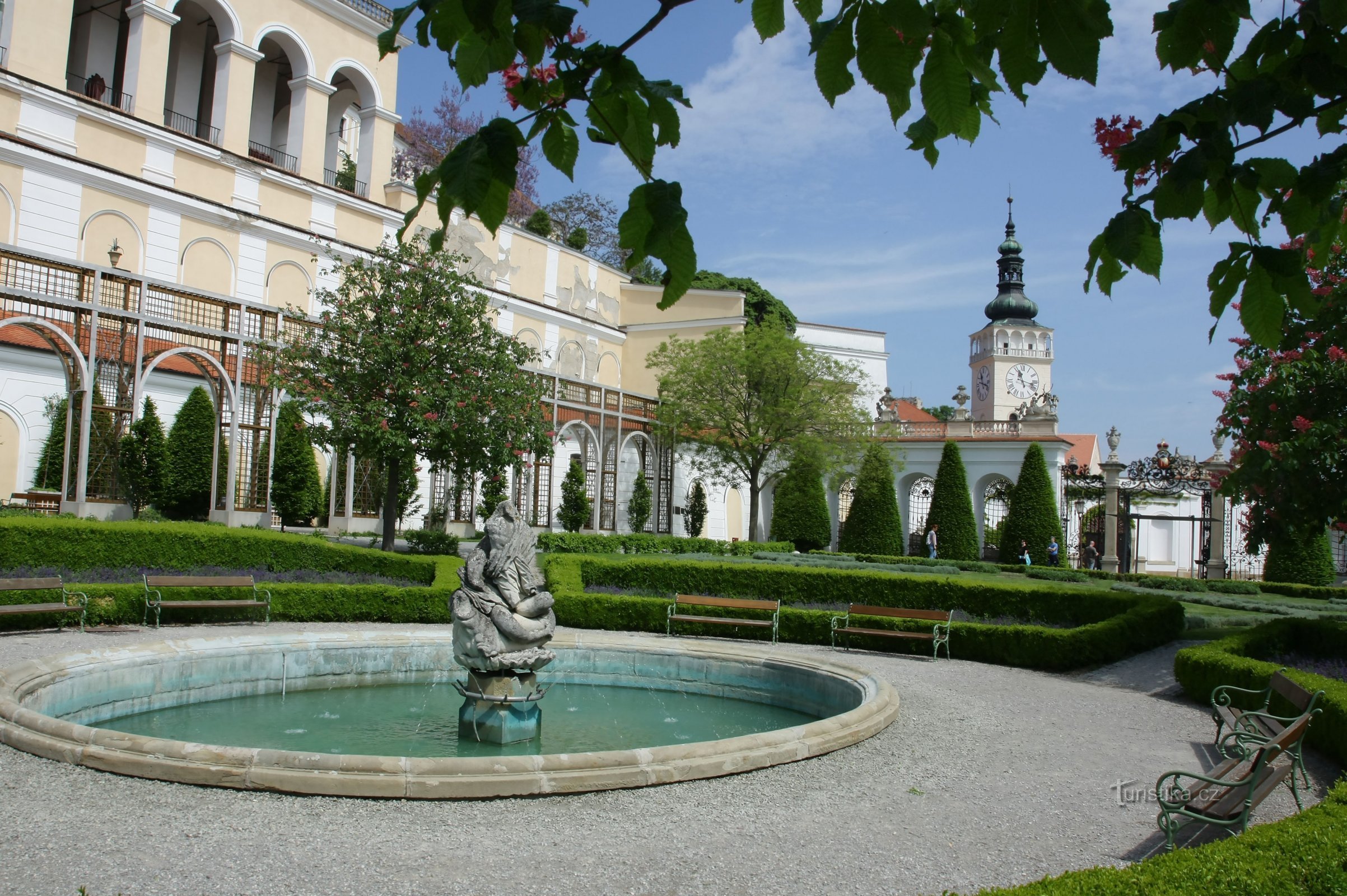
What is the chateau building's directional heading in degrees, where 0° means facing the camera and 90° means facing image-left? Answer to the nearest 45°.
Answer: approximately 315°

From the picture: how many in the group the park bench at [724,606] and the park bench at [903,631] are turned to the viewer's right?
0

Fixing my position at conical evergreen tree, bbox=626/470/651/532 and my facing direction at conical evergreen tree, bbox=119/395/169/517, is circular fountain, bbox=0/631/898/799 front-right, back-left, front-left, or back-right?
front-left

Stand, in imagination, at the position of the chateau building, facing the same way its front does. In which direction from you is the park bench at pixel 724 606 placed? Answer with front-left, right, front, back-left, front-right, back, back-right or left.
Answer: front

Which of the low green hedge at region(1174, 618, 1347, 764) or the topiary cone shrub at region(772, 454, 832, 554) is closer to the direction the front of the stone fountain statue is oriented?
the low green hedge

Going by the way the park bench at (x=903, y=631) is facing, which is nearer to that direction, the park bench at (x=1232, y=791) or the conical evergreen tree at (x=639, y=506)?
the park bench

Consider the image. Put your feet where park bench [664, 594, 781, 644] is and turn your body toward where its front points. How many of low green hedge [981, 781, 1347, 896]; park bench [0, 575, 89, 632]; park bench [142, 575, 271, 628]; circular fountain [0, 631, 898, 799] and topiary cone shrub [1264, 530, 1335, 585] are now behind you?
1

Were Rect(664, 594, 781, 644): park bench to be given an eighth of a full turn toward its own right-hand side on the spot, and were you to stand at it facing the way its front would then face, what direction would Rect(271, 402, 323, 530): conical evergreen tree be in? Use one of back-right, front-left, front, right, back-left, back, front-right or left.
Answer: front-right

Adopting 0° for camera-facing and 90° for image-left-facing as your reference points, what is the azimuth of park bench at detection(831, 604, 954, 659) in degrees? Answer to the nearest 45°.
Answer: approximately 45°

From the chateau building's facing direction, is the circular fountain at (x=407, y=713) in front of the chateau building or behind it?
in front

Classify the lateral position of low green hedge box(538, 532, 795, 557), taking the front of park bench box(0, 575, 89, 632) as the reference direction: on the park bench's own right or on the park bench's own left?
on the park bench's own left

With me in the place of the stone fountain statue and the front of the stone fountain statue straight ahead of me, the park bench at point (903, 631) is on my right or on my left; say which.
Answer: on my left

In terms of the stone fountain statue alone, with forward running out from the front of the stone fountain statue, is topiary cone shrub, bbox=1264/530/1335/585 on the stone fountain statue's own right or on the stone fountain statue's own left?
on the stone fountain statue's own left

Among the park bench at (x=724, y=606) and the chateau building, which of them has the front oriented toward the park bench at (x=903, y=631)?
the chateau building

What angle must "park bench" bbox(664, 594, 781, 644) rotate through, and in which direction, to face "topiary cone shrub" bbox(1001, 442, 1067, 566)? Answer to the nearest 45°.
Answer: approximately 180°

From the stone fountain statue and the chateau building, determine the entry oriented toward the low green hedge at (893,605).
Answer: the chateau building

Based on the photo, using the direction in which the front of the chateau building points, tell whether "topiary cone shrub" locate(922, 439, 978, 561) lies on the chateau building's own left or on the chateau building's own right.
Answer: on the chateau building's own left

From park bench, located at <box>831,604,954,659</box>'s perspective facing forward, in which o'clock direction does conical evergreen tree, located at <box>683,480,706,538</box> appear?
The conical evergreen tree is roughly at 4 o'clock from the park bench.
